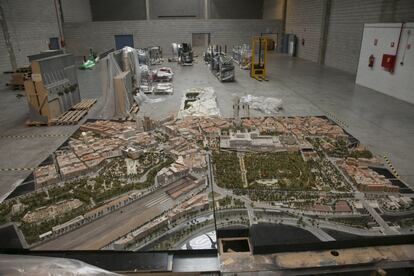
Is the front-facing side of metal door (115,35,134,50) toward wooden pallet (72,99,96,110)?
yes

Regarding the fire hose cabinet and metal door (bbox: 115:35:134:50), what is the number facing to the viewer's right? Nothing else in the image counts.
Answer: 0

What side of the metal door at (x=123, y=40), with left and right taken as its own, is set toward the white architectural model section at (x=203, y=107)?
front

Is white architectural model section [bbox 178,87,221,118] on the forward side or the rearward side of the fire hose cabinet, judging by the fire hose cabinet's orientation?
on the forward side

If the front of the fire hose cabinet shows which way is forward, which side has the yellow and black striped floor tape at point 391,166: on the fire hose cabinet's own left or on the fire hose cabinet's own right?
on the fire hose cabinet's own left

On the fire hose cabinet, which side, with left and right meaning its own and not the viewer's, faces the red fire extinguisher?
right

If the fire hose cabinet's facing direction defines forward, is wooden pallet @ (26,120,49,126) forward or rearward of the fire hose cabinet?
forward

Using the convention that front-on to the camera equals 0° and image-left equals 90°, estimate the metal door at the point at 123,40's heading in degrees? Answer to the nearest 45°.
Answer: approximately 0°

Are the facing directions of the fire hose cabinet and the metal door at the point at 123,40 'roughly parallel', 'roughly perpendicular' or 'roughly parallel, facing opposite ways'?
roughly perpendicular

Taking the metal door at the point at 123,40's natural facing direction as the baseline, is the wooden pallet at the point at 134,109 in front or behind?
in front

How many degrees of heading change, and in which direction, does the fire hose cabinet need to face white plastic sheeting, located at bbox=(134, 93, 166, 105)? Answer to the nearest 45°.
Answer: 0° — it already faces it

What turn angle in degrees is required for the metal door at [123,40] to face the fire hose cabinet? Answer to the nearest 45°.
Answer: approximately 45° to its left
